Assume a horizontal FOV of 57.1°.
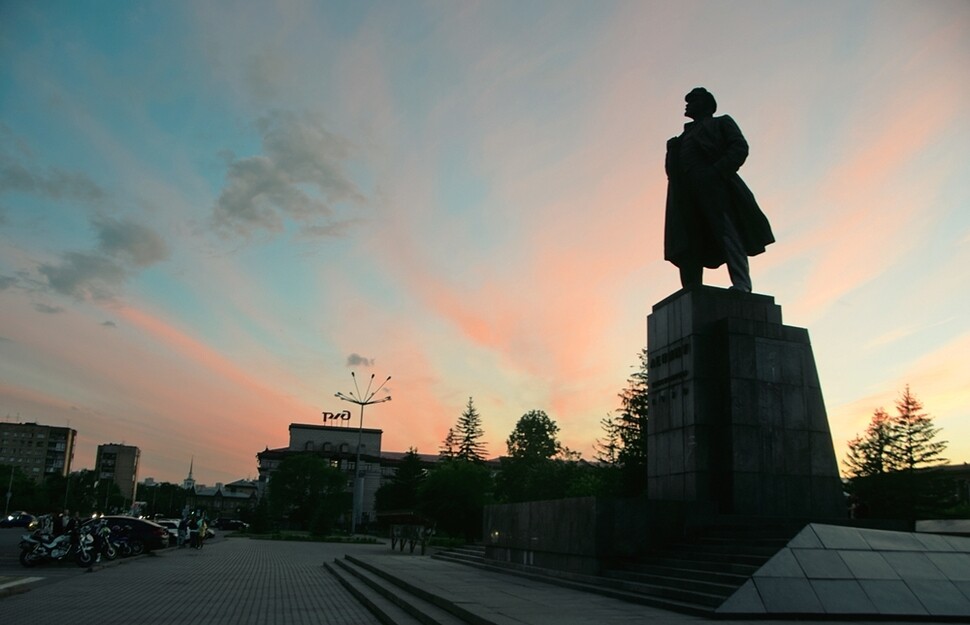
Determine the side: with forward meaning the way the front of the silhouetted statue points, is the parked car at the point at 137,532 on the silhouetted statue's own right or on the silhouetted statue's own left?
on the silhouetted statue's own right

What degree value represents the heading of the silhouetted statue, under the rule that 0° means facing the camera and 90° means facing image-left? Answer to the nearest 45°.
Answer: approximately 45°

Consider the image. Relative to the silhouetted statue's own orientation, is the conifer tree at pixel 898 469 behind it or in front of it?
behind

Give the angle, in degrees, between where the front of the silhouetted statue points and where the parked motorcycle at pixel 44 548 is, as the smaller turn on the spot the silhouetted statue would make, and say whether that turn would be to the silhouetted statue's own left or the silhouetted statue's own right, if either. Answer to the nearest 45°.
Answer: approximately 45° to the silhouetted statue's own right

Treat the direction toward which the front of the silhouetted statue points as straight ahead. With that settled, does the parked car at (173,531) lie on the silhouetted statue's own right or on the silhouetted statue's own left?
on the silhouetted statue's own right

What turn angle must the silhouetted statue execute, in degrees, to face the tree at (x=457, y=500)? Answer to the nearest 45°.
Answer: approximately 90° to its right
